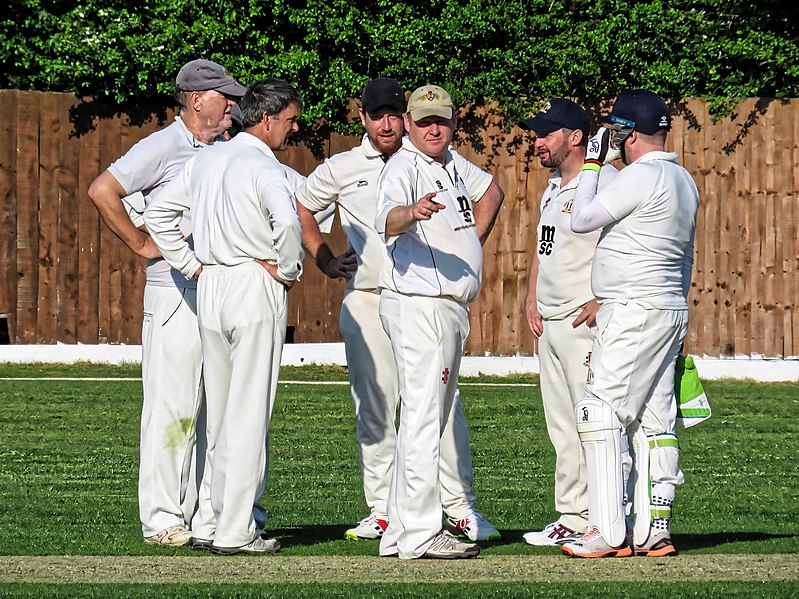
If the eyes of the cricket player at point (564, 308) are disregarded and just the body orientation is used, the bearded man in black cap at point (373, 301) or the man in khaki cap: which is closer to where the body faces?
the man in khaki cap

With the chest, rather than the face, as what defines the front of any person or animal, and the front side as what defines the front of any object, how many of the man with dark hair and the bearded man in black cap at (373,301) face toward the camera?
1

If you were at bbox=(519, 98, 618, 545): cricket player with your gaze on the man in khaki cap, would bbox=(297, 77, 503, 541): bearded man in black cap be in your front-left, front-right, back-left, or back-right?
front-right

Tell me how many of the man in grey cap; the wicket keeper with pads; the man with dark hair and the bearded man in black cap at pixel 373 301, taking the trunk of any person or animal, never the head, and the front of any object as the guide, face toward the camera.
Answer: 1

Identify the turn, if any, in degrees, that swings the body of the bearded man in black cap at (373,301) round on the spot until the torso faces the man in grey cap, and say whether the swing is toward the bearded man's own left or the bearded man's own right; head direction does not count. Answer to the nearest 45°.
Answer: approximately 90° to the bearded man's own right

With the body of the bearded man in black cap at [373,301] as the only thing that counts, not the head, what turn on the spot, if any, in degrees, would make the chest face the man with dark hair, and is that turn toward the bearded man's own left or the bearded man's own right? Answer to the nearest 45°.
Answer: approximately 45° to the bearded man's own right

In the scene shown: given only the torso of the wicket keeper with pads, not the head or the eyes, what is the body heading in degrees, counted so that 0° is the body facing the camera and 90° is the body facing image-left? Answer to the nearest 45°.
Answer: approximately 90°

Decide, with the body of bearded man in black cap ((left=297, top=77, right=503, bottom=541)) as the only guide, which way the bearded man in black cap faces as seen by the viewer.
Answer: toward the camera

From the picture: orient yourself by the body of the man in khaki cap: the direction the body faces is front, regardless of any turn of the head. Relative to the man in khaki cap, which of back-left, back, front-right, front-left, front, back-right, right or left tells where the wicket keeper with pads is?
front-left

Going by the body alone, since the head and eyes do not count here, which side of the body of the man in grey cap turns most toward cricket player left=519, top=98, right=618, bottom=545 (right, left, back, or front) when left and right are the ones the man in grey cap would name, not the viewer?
front

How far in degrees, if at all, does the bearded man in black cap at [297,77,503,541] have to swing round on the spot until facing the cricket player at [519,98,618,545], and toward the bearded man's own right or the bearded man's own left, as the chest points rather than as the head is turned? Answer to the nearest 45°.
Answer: approximately 90° to the bearded man's own left

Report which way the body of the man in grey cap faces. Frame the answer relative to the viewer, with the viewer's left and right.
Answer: facing to the right of the viewer

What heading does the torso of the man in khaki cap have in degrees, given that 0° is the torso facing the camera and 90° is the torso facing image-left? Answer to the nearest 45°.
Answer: approximately 315°

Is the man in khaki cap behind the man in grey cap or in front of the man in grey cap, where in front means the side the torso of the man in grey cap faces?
in front

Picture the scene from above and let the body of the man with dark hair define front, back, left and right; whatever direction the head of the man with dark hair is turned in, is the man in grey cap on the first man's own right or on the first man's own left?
on the first man's own left
